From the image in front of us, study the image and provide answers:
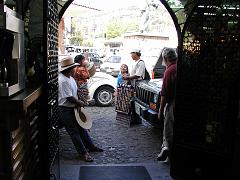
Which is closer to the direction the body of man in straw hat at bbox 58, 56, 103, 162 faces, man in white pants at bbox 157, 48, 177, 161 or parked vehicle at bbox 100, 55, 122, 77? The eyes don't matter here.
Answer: the man in white pants

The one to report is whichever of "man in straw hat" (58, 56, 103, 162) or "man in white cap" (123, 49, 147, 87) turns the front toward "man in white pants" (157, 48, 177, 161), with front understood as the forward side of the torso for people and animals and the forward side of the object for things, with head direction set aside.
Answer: "man in straw hat" (58, 56, 103, 162)

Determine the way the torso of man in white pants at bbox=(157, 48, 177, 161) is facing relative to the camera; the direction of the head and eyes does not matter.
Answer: to the viewer's left

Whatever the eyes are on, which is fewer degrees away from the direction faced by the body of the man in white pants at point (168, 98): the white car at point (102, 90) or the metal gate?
the white car

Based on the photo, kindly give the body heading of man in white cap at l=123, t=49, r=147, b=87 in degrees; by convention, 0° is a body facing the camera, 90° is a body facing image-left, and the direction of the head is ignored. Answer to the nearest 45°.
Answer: approximately 90°

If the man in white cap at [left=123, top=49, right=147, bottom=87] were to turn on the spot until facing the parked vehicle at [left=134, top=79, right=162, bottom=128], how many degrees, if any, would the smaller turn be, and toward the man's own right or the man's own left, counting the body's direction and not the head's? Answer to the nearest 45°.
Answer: approximately 90° to the man's own left

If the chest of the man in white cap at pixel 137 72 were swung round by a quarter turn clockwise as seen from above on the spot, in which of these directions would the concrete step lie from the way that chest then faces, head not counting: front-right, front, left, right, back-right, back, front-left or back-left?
back

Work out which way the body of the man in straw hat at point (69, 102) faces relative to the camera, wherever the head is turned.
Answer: to the viewer's right

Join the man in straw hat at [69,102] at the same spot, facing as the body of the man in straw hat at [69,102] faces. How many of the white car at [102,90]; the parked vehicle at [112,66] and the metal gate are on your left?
2

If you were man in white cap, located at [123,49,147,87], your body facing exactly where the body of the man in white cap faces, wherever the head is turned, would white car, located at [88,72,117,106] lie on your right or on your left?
on your right

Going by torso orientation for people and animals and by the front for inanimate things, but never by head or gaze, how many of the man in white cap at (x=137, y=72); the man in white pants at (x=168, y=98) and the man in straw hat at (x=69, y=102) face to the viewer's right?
1

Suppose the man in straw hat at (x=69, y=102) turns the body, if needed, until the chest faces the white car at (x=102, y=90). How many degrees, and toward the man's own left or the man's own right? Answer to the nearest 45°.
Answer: approximately 90° to the man's own left
